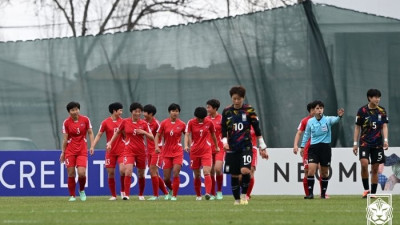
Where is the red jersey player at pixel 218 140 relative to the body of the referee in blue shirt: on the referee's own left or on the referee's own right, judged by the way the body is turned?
on the referee's own right

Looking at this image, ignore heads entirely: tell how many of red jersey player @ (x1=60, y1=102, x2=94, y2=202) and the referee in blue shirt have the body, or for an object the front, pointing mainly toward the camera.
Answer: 2

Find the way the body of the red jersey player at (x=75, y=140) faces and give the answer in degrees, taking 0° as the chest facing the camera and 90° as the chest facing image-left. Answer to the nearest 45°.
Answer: approximately 0°

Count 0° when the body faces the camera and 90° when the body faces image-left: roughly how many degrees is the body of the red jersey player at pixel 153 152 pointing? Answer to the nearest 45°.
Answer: approximately 45°

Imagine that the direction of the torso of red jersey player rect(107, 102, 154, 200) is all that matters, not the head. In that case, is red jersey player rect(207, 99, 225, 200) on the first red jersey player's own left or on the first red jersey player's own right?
on the first red jersey player's own left

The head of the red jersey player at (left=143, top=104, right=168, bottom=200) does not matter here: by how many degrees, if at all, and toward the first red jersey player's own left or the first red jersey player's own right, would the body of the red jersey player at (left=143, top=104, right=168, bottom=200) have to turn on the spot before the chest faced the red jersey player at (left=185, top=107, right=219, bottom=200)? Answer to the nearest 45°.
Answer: approximately 90° to the first red jersey player's own left
